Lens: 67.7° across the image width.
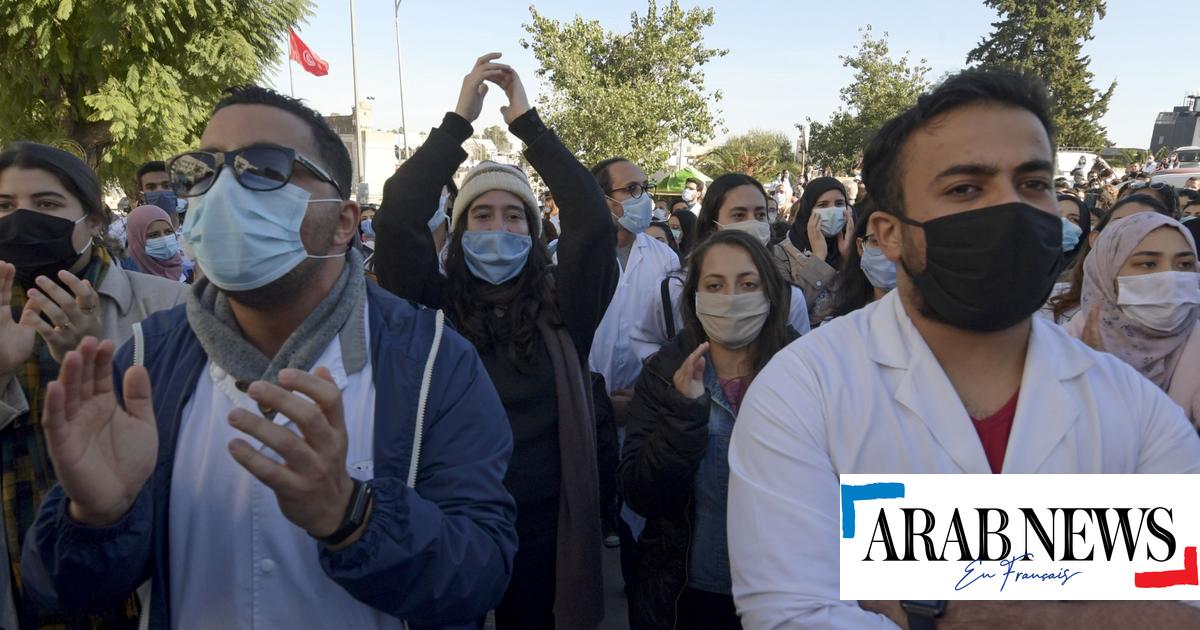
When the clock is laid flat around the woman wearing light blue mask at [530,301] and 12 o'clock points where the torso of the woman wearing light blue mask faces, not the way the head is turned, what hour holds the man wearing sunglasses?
The man wearing sunglasses is roughly at 1 o'clock from the woman wearing light blue mask.

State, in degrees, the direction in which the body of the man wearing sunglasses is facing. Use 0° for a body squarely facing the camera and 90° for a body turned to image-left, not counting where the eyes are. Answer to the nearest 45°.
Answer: approximately 45°

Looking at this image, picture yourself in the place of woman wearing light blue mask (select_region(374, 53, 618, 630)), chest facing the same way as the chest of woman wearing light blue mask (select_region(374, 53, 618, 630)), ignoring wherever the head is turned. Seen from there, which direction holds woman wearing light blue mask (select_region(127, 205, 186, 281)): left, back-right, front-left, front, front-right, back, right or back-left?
back-right

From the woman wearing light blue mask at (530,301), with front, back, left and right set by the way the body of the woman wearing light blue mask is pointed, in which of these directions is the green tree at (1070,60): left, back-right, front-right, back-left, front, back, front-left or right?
back-left

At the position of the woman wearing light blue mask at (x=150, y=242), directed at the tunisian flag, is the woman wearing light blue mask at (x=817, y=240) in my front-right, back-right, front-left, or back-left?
back-right

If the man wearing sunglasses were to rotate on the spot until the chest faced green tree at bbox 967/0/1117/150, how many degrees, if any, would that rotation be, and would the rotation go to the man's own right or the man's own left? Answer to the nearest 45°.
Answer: approximately 180°

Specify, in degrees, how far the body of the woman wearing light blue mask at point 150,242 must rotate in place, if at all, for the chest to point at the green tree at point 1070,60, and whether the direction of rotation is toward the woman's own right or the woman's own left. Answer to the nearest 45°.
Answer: approximately 90° to the woman's own left

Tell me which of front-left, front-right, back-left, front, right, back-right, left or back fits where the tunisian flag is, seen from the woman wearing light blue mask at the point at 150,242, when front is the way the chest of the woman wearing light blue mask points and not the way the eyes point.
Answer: back-left
